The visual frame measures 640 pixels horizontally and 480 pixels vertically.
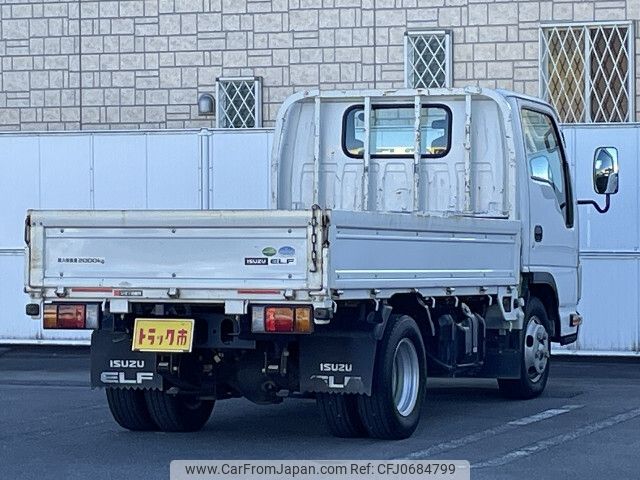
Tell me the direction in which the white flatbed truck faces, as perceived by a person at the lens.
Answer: facing away from the viewer and to the right of the viewer

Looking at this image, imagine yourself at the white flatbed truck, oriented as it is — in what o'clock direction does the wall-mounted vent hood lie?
The wall-mounted vent hood is roughly at 10 o'clock from the white flatbed truck.
